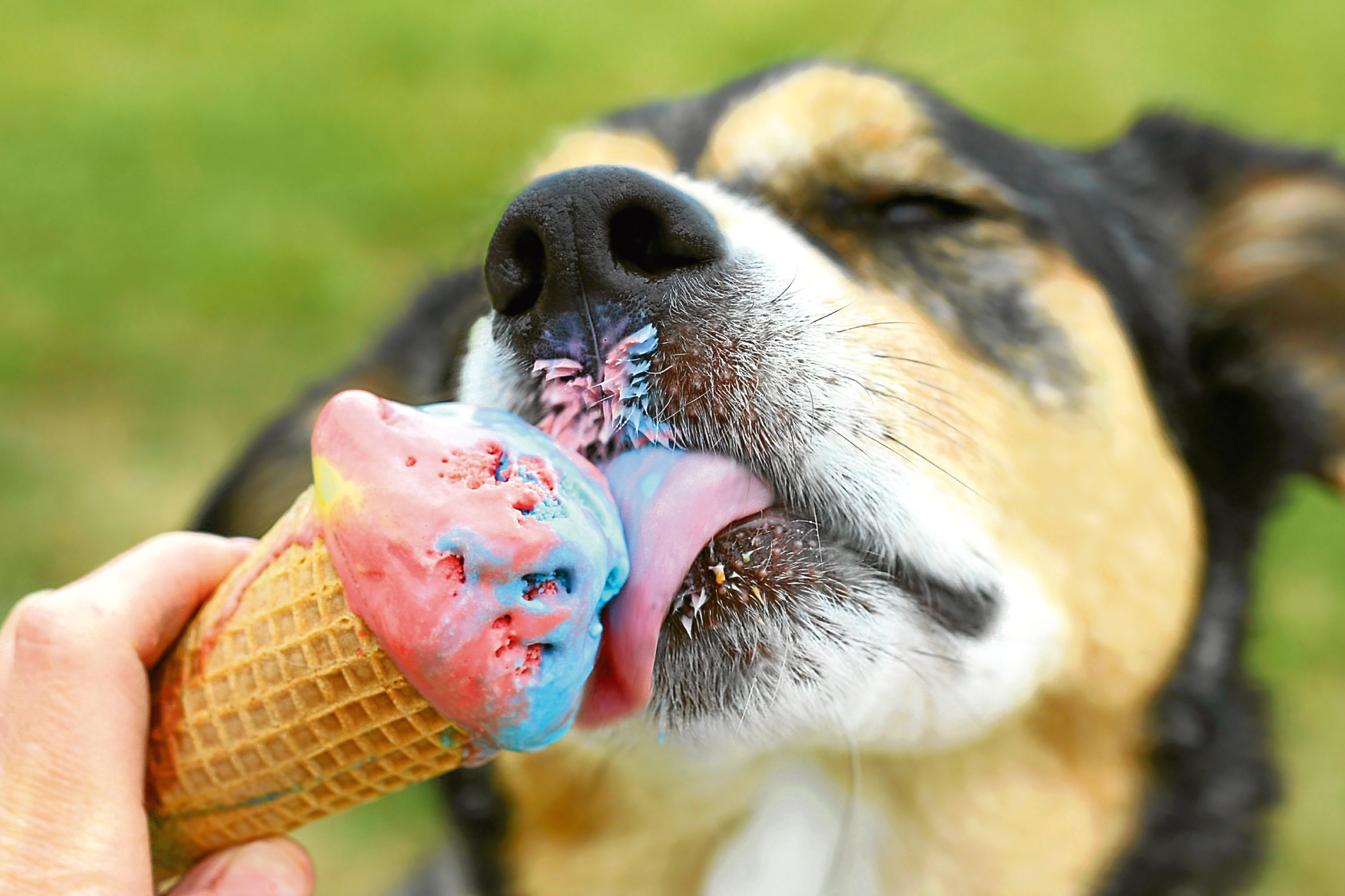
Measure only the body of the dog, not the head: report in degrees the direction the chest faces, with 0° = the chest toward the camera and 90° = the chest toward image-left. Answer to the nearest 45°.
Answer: approximately 45°
